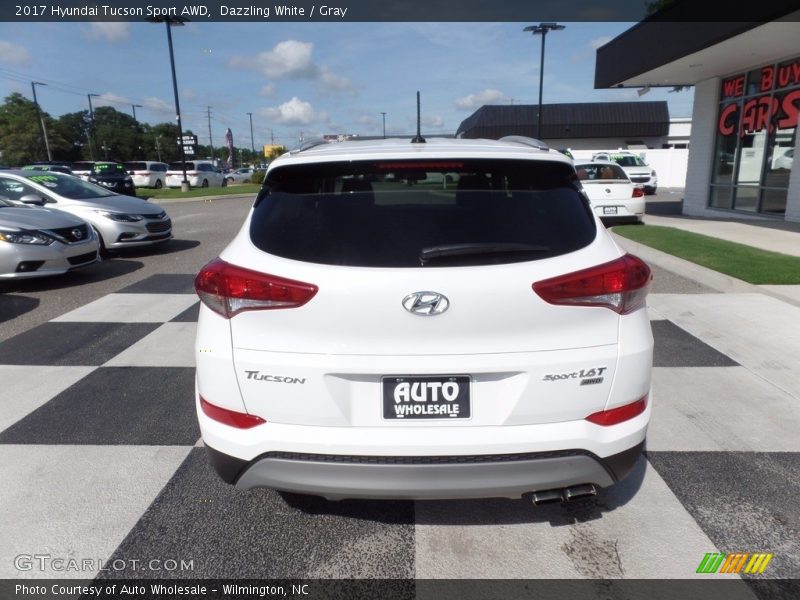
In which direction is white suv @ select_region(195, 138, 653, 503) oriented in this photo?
away from the camera

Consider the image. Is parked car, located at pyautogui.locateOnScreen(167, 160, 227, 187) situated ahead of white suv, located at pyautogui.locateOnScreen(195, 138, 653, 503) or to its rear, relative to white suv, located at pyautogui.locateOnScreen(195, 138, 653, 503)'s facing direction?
ahead

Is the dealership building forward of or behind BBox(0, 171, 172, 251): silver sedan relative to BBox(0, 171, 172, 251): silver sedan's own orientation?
forward

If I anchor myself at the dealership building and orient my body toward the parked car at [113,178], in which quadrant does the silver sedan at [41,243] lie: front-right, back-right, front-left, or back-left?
front-left

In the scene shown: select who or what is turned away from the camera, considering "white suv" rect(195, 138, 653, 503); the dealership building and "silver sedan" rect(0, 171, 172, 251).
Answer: the white suv

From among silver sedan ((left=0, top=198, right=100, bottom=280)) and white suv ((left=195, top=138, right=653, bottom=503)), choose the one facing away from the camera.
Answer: the white suv

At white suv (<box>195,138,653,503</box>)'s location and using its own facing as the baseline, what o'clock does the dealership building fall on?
The dealership building is roughly at 1 o'clock from the white suv.

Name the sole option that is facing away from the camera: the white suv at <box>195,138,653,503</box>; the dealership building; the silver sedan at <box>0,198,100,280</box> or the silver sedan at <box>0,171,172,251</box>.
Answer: the white suv

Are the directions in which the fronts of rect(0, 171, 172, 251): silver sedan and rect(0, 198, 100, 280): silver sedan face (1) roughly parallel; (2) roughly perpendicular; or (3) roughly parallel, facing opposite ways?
roughly parallel

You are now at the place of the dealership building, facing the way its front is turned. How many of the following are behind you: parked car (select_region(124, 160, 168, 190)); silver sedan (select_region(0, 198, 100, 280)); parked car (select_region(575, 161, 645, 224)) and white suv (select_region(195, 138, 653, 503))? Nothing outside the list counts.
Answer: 0

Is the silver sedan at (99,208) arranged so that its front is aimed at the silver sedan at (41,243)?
no

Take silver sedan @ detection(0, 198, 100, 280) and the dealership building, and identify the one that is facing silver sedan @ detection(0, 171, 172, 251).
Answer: the dealership building

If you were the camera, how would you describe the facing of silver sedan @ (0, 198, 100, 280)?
facing the viewer and to the right of the viewer
